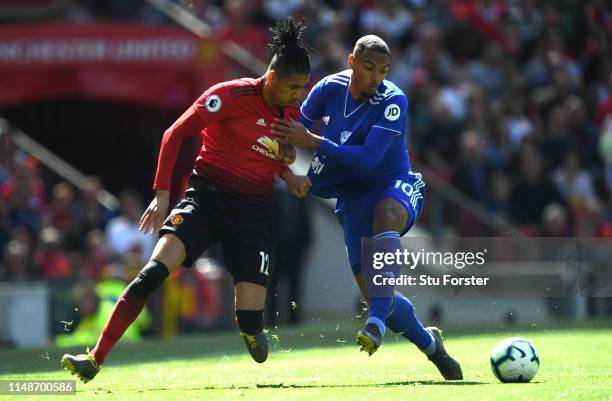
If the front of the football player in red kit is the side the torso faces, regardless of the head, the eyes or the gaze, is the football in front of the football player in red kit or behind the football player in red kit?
in front

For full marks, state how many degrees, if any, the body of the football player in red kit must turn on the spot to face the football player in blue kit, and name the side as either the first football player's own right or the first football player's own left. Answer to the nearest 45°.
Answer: approximately 45° to the first football player's own left

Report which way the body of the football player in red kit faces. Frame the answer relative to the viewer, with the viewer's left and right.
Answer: facing the viewer and to the right of the viewer

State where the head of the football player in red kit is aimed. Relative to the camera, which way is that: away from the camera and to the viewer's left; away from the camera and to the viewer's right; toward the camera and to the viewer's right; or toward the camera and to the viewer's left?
toward the camera and to the viewer's right
